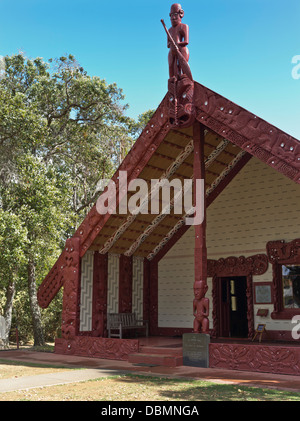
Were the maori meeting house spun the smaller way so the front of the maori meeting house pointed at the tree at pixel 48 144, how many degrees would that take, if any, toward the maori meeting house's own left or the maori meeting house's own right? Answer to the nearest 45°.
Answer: approximately 90° to the maori meeting house's own right

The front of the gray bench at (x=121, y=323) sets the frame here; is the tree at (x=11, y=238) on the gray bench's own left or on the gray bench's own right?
on the gray bench's own right

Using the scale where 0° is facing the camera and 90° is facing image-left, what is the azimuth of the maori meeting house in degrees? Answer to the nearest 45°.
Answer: approximately 45°
